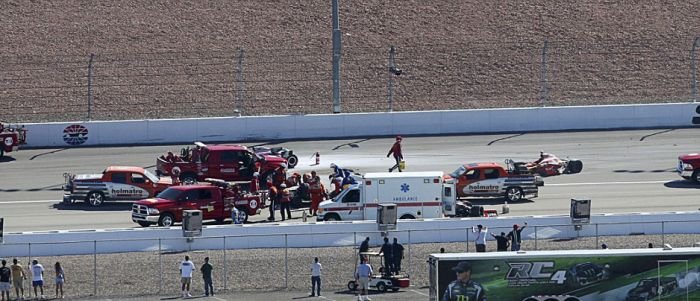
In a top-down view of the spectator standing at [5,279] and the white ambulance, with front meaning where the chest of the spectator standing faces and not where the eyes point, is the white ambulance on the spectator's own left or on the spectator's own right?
on the spectator's own right

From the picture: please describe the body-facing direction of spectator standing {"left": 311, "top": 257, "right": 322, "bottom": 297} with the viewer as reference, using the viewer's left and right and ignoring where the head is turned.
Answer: facing away from the viewer

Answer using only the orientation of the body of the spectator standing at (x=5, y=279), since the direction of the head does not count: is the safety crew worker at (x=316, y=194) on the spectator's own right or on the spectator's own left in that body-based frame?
on the spectator's own right

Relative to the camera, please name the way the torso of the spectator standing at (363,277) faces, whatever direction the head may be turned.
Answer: away from the camera

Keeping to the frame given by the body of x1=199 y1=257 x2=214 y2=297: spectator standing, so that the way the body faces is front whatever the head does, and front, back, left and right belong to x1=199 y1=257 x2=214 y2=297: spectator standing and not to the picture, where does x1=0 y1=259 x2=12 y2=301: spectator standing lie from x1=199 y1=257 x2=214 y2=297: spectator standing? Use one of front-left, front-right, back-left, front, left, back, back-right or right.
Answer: left

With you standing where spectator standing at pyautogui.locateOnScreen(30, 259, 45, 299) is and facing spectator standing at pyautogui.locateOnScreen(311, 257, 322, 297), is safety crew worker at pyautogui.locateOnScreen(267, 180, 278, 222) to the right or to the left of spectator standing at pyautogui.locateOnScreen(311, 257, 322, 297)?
left

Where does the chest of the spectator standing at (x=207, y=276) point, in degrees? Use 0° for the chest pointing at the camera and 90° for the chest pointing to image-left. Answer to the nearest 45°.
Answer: approximately 180°

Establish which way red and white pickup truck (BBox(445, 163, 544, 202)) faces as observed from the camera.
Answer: facing to the left of the viewer

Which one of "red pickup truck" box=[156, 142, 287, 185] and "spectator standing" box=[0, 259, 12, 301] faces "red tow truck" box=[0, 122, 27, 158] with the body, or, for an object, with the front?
the spectator standing

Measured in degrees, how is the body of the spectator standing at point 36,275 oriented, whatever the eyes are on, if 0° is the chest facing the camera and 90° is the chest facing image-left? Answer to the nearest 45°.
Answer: approximately 180°
